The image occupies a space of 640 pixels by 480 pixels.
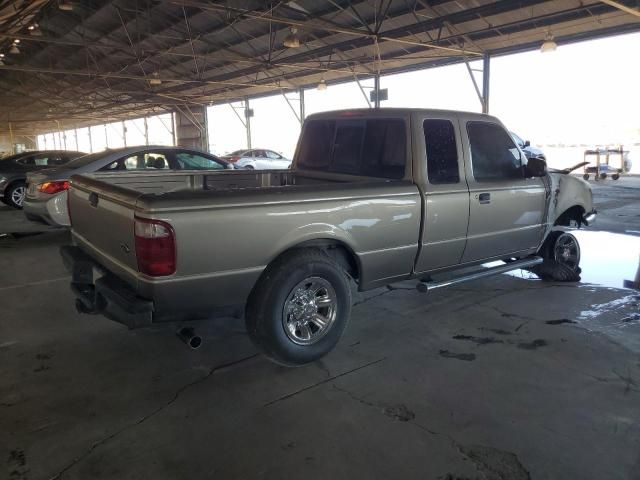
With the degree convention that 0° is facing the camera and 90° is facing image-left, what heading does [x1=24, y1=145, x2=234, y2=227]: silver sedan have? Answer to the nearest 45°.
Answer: approximately 225°

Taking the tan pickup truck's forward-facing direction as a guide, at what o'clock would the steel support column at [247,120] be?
The steel support column is roughly at 10 o'clock from the tan pickup truck.

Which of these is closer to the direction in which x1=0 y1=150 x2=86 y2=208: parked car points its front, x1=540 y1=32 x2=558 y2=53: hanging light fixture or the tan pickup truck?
the hanging light fixture

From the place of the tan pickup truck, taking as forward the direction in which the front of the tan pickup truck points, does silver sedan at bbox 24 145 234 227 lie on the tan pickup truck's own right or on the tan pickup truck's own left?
on the tan pickup truck's own left

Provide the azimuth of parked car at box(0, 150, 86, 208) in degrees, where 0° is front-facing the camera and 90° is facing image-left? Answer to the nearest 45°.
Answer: approximately 225°

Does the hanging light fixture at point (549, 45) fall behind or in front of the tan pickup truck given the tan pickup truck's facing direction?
in front

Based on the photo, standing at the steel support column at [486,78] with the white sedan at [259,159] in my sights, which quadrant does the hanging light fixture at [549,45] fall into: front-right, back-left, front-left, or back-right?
back-left

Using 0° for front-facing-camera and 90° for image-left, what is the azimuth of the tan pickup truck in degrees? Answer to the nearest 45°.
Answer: approximately 225°

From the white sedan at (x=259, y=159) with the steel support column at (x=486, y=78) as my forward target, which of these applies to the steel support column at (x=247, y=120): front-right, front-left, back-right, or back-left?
back-left

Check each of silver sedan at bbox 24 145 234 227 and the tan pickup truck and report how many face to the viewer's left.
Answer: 0
